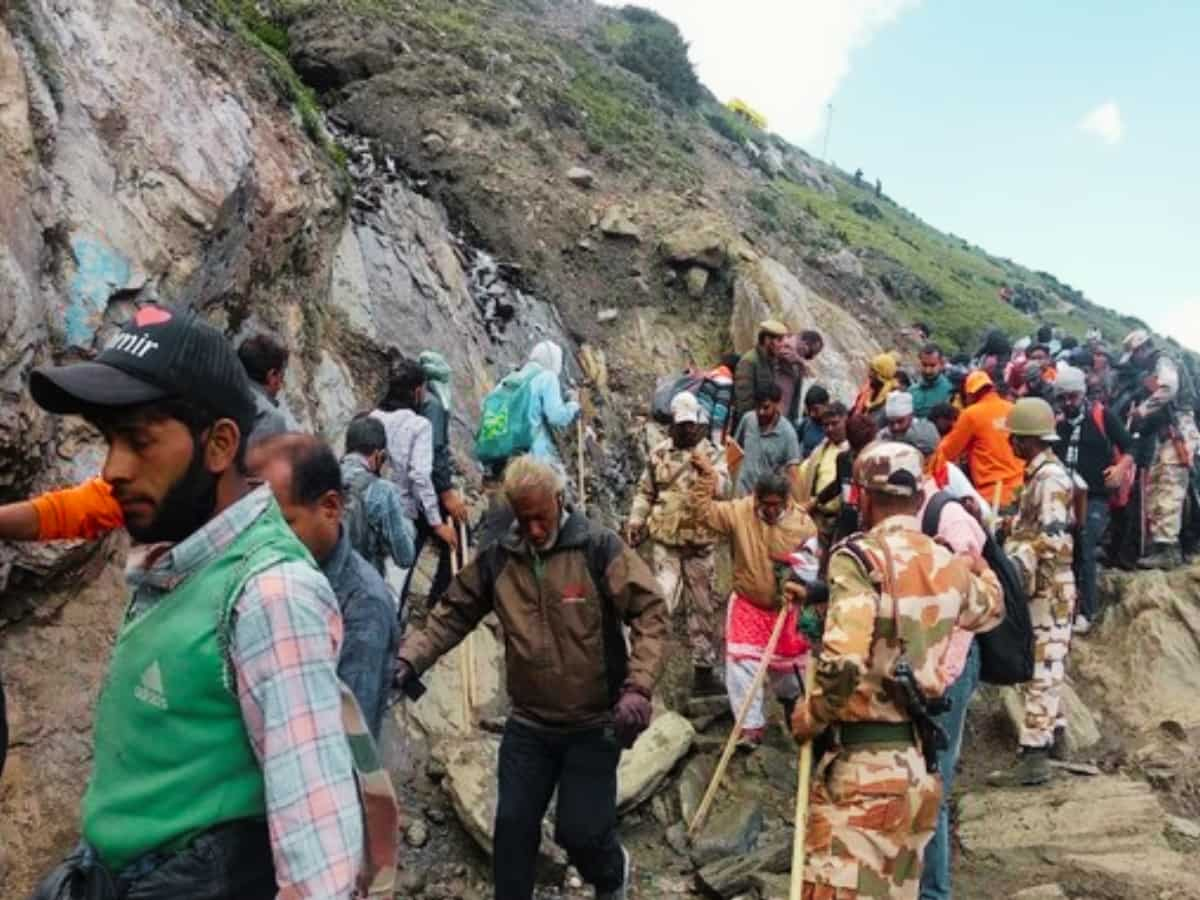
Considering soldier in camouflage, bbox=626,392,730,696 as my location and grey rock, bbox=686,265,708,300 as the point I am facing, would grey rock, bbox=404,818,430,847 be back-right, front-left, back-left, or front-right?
back-left

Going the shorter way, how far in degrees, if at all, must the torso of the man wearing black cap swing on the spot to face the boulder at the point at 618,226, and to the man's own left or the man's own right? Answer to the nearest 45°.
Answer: approximately 135° to the man's own right

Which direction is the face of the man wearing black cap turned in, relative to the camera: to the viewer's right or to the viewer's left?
to the viewer's left

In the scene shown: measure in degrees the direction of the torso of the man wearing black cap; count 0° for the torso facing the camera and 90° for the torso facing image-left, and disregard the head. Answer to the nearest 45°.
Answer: approximately 45°

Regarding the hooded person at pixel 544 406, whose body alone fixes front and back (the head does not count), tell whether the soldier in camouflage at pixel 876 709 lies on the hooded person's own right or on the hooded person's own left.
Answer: on the hooded person's own right

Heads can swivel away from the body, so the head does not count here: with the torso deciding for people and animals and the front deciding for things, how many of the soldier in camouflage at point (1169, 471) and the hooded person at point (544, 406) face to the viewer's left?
1

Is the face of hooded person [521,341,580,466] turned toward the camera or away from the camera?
away from the camera

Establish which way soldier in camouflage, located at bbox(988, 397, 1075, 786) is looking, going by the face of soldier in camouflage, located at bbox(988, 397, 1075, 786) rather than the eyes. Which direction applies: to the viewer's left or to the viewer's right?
to the viewer's left
